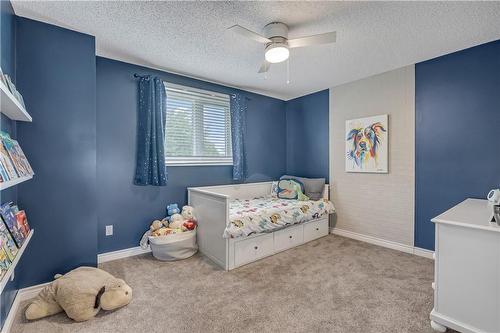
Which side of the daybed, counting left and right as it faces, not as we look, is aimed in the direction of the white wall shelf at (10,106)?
right

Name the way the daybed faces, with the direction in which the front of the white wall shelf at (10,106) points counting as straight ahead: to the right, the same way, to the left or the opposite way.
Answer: to the right

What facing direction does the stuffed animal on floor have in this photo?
to the viewer's right

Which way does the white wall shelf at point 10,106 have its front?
to the viewer's right

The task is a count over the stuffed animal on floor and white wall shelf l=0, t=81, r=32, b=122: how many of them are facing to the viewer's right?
2

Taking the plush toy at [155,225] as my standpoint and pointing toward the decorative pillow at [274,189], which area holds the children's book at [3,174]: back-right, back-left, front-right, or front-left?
back-right

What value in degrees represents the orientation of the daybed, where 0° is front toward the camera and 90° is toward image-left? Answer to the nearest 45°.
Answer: approximately 315°

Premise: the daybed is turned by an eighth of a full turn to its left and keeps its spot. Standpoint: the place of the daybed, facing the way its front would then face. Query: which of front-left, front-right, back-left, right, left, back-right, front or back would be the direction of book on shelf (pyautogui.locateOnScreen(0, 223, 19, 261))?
back-right

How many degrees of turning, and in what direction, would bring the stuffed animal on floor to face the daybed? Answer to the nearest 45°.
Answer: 0° — it already faces it
